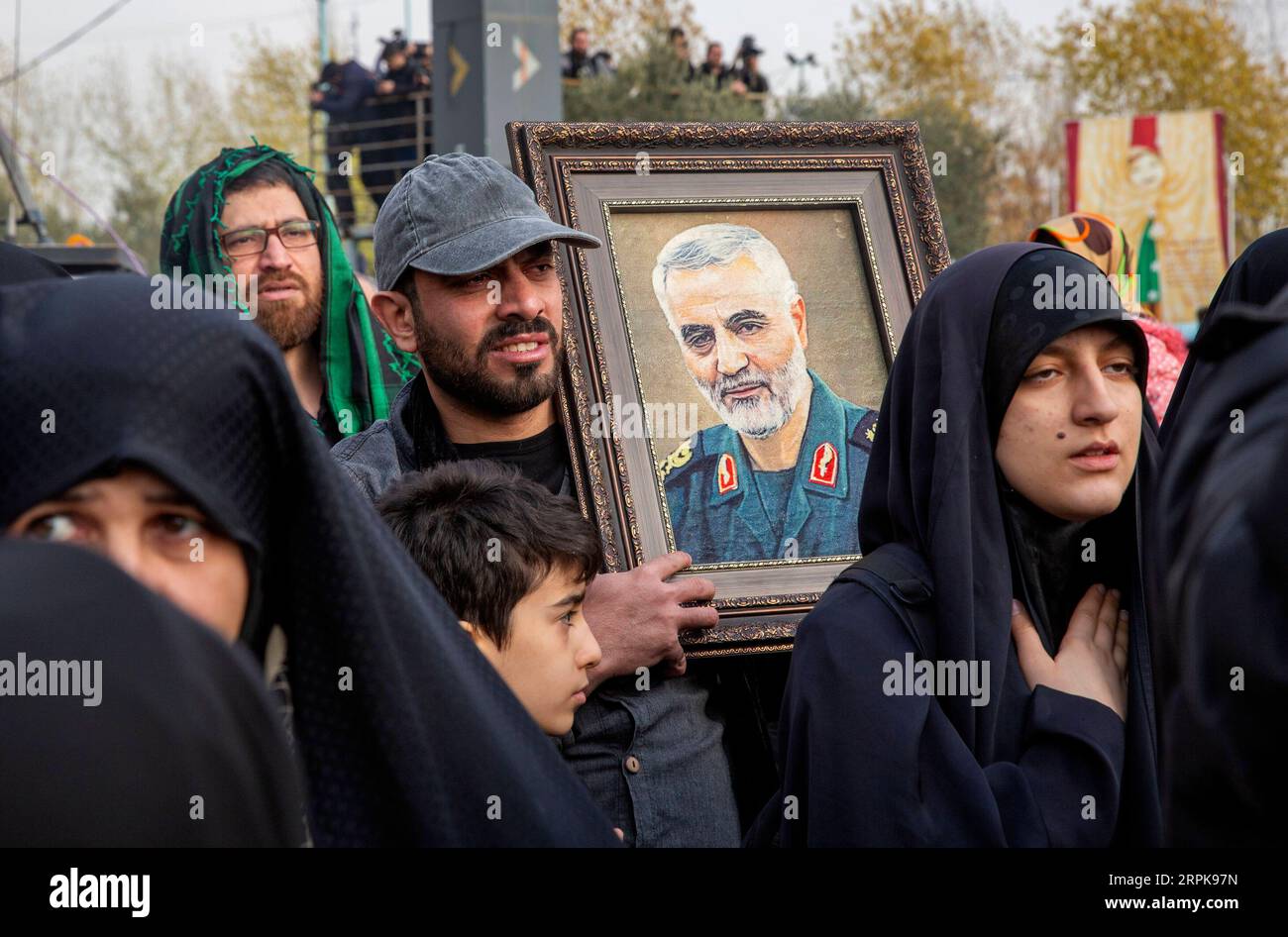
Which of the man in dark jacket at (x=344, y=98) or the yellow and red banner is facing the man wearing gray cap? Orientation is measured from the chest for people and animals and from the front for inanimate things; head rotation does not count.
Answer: the yellow and red banner

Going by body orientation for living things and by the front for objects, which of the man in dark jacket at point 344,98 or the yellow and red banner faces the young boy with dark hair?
the yellow and red banner

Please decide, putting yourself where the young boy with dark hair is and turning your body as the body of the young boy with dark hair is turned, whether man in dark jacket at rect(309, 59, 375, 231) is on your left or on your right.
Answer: on your left

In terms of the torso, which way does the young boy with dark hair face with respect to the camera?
to the viewer's right

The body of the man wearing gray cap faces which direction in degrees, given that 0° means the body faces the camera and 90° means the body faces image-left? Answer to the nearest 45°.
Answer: approximately 315°

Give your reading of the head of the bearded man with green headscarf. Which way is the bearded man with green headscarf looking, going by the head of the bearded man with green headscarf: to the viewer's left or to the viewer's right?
to the viewer's right

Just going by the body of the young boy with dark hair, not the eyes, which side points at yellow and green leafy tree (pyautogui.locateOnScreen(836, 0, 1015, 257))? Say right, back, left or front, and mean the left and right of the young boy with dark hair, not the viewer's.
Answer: left
